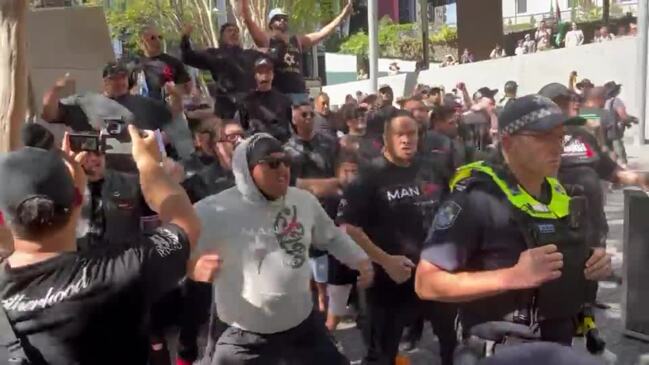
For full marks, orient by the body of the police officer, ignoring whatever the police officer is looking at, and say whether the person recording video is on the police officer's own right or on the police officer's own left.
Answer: on the police officer's own right

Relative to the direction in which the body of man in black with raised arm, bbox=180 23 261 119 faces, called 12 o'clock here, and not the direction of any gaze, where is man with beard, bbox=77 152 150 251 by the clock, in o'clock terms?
man with beard, bbox=77 152 150 251 is roughly at 2 o'clock from man in black with raised arm, bbox=180 23 261 119.

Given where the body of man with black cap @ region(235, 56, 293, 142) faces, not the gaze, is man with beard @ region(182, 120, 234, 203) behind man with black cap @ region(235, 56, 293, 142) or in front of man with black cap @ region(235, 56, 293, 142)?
in front

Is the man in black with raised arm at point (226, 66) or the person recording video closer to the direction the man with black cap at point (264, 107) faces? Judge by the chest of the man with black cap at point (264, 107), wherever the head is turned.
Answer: the person recording video

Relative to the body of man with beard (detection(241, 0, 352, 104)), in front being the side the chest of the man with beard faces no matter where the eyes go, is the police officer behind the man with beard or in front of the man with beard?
in front

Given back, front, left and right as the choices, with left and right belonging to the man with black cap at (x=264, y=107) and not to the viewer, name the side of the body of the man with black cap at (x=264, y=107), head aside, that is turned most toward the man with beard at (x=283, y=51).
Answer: back

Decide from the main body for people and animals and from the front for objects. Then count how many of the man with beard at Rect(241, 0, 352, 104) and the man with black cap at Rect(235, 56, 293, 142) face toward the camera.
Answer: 2

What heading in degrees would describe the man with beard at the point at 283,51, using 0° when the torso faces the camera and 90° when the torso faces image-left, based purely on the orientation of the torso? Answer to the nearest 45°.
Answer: approximately 0°
